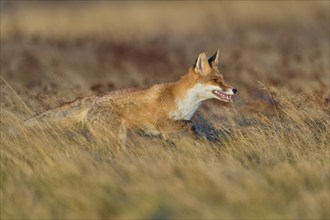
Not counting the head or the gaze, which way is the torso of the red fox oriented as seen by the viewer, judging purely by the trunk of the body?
to the viewer's right
